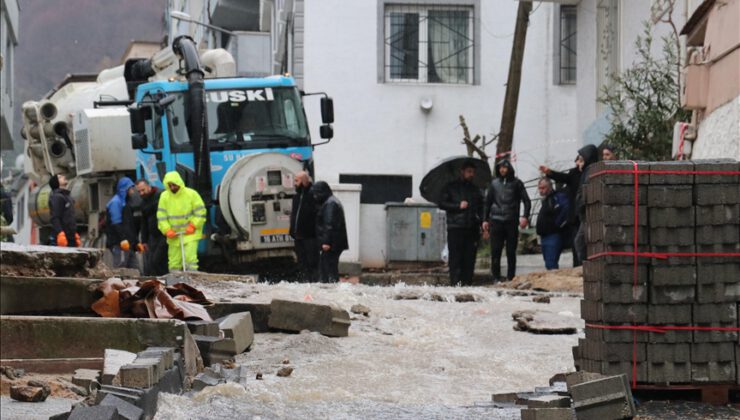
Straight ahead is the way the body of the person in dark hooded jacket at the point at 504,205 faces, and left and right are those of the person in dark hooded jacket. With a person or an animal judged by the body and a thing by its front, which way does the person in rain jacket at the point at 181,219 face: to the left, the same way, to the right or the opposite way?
the same way

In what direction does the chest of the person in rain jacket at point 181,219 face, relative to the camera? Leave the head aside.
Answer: toward the camera

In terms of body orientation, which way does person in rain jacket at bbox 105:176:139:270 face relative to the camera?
to the viewer's right

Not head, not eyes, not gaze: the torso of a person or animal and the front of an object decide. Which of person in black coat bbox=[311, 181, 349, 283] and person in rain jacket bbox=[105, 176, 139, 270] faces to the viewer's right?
the person in rain jacket

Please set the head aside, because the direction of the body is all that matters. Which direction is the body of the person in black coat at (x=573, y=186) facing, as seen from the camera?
to the viewer's left

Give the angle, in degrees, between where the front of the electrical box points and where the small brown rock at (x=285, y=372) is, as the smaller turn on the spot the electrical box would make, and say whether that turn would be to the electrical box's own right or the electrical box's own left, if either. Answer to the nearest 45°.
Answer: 0° — it already faces it

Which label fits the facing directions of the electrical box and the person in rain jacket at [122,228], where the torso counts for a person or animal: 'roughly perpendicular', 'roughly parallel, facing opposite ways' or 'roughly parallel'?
roughly perpendicular

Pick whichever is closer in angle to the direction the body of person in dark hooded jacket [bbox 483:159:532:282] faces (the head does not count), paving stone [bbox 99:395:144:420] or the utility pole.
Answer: the paving stone

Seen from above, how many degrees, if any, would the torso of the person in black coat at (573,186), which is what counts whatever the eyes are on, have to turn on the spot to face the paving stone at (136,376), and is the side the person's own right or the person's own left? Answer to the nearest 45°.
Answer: approximately 90° to the person's own left

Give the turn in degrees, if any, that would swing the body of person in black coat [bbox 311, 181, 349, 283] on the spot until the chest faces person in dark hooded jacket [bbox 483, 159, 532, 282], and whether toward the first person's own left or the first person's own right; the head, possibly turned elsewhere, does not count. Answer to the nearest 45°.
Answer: approximately 180°

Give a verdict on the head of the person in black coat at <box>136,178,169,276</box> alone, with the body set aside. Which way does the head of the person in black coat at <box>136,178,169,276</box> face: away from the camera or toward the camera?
toward the camera

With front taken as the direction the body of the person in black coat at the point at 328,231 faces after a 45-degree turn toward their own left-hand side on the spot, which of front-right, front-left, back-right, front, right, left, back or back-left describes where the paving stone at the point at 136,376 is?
front-left

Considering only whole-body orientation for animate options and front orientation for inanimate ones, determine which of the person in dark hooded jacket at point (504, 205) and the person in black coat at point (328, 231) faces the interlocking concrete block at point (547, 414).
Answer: the person in dark hooded jacket

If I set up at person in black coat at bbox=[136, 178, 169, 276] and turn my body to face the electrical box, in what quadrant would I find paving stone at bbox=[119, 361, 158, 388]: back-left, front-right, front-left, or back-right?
back-right

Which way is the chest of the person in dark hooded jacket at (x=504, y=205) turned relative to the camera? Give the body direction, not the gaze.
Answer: toward the camera
